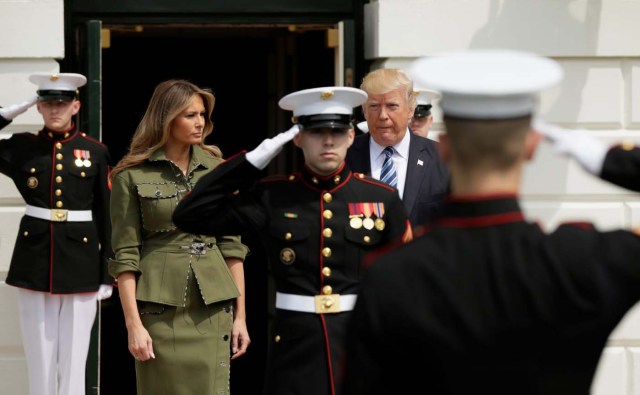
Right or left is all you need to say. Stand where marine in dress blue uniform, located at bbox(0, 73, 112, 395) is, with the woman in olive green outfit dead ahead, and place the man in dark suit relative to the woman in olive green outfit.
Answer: left

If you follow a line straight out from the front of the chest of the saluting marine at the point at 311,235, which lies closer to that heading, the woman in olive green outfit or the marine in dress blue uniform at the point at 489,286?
the marine in dress blue uniform

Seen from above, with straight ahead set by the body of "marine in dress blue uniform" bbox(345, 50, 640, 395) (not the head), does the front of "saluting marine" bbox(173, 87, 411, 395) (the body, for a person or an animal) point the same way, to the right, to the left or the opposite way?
the opposite way

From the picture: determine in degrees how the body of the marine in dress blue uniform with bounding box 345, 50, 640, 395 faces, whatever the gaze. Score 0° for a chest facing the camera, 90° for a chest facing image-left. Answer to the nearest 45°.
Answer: approximately 180°

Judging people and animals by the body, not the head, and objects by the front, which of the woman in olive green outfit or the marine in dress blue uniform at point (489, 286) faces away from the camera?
the marine in dress blue uniform

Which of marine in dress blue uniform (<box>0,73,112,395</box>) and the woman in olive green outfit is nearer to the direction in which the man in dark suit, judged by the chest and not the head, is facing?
the woman in olive green outfit

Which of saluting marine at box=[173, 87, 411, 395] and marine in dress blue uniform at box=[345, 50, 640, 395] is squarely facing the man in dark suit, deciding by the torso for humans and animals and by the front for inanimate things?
the marine in dress blue uniform

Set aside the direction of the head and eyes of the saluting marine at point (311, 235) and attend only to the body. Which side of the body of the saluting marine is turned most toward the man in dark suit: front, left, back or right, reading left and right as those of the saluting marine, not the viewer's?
back
